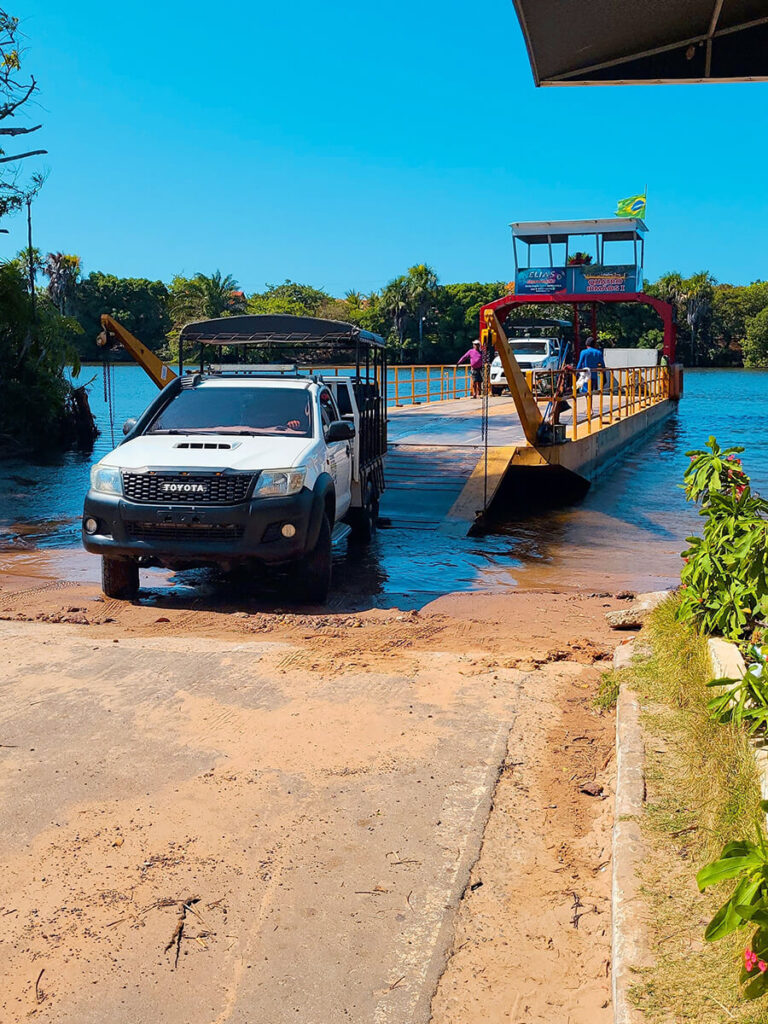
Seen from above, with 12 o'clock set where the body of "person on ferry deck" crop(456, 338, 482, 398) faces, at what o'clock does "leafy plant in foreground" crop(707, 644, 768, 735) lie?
The leafy plant in foreground is roughly at 12 o'clock from the person on ferry deck.

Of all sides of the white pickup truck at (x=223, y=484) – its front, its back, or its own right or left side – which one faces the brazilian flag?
back

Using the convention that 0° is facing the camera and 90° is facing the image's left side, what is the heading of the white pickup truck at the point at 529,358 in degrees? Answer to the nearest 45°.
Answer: approximately 45°

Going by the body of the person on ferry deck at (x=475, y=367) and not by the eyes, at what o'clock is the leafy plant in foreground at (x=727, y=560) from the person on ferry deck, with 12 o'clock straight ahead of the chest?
The leafy plant in foreground is roughly at 12 o'clock from the person on ferry deck.

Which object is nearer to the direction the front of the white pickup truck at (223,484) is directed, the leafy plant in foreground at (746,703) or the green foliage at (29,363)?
the leafy plant in foreground

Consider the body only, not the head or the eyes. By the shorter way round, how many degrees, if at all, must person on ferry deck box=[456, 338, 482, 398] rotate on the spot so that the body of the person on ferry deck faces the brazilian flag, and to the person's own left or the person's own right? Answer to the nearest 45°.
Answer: approximately 135° to the person's own left

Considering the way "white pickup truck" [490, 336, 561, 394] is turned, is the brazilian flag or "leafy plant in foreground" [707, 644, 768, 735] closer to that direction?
the leafy plant in foreground

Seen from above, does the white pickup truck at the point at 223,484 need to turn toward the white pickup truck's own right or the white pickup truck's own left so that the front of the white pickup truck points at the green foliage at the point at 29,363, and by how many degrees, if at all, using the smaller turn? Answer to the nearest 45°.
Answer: approximately 135° to the white pickup truck's own right

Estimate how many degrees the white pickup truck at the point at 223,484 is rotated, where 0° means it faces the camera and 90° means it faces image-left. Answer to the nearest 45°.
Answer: approximately 45°

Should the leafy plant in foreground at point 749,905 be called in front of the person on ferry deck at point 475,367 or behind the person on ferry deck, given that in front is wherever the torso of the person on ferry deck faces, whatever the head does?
in front

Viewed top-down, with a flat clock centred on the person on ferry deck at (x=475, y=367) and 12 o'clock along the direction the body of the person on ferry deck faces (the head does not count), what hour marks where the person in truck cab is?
The person in truck cab is roughly at 12 o'clock from the person on ferry deck.
